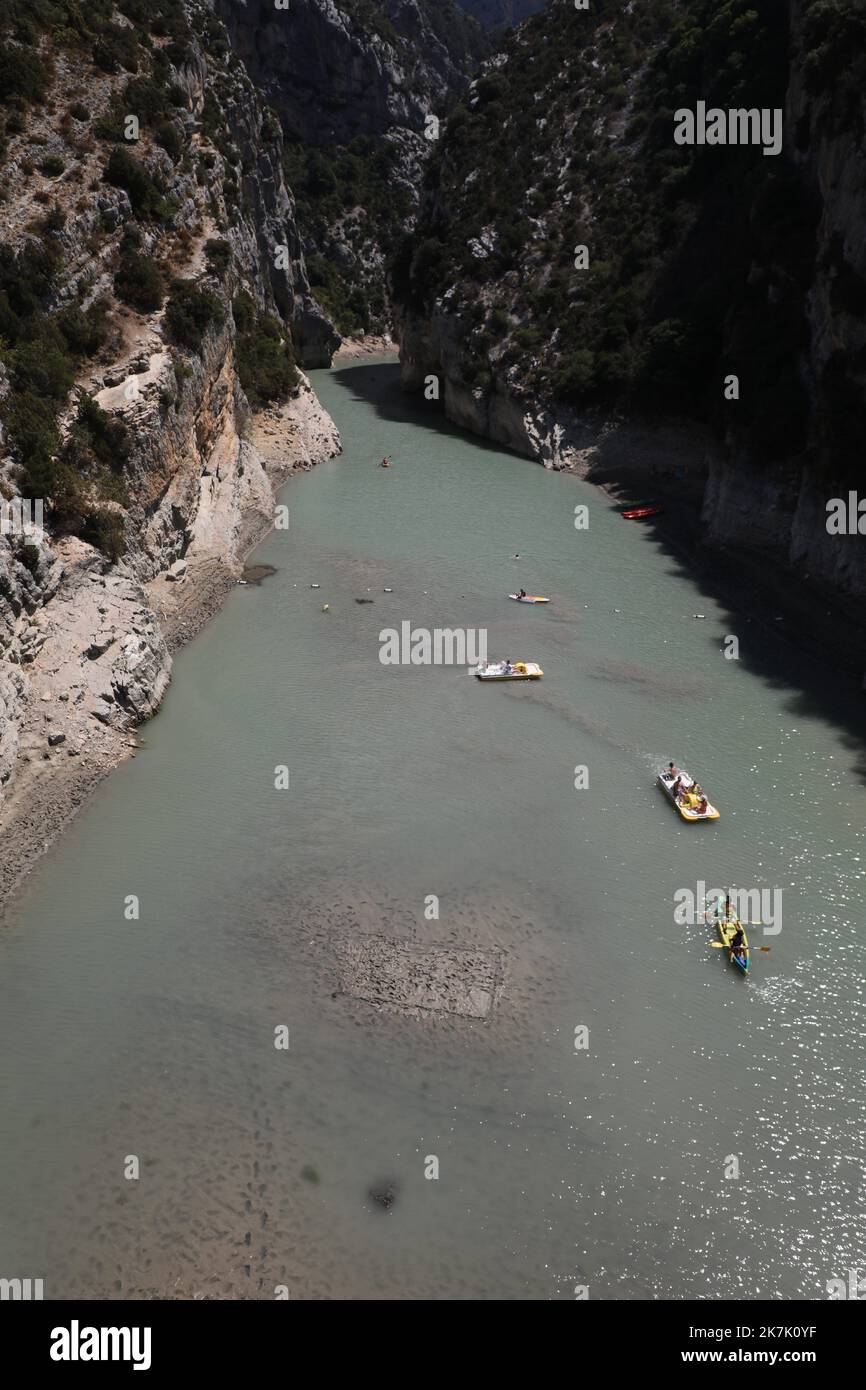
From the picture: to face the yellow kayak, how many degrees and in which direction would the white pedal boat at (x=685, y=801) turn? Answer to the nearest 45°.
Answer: approximately 45° to its right

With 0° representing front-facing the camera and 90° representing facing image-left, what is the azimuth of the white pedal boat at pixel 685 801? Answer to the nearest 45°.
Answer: approximately 315°

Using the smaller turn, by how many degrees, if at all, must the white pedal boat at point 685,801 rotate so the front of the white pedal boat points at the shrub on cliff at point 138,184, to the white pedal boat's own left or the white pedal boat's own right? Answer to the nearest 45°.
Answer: approximately 180°

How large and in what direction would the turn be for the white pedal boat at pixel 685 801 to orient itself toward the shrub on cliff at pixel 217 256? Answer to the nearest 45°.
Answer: approximately 180°

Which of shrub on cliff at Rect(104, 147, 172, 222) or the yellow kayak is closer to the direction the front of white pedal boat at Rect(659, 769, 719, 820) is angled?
the yellow kayak

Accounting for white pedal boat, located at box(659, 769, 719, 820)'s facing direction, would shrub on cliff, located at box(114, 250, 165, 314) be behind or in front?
behind

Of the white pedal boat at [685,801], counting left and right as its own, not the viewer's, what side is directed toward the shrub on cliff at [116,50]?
back

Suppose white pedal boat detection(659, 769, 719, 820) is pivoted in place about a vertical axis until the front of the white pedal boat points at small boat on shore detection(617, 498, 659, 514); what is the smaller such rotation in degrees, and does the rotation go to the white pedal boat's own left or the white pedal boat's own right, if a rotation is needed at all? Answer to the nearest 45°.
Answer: approximately 135° to the white pedal boat's own left

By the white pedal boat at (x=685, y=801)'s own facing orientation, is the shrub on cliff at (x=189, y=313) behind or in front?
behind
